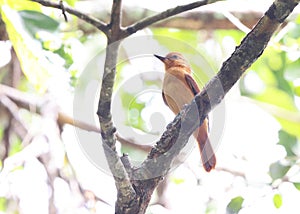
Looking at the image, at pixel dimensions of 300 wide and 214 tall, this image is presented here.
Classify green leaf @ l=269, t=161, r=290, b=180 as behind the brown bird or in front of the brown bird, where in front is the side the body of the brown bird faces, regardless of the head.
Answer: behind

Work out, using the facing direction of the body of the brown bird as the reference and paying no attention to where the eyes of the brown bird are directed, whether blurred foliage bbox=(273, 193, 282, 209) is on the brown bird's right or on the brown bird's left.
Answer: on the brown bird's left

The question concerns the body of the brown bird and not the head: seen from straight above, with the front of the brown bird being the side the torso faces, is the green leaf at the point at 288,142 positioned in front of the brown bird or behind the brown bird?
behind

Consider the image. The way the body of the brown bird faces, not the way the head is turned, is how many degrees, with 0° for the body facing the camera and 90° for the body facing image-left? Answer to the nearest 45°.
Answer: approximately 45°
